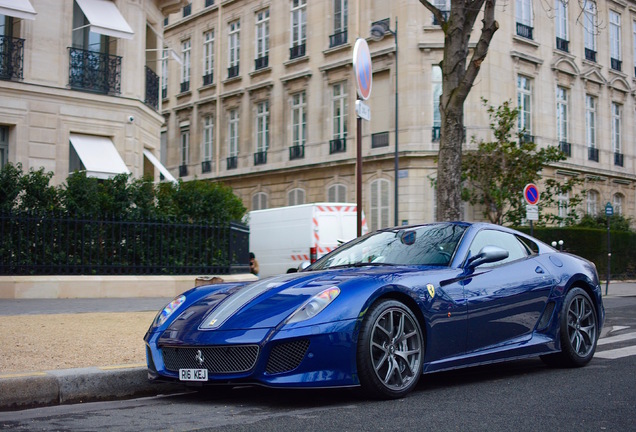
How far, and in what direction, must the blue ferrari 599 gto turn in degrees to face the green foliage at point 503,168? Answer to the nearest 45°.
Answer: approximately 135° to its right

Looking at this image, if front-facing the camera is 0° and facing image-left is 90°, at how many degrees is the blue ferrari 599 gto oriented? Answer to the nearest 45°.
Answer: approximately 45°

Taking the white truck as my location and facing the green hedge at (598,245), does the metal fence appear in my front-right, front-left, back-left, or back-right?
back-right

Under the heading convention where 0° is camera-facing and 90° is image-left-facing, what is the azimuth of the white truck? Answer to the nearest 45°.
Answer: approximately 135°

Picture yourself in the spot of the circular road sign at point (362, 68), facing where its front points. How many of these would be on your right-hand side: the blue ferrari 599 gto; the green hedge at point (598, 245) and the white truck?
1

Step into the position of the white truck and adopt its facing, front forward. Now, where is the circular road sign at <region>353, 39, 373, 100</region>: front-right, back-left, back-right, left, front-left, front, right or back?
back-left

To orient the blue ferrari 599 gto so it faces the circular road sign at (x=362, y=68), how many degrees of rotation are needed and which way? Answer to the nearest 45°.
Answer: approximately 135° to its right

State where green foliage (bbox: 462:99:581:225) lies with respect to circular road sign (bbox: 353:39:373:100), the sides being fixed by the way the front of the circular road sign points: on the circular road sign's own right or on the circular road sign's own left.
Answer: on the circular road sign's own left

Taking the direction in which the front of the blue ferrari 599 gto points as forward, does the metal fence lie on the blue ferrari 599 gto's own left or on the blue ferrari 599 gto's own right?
on the blue ferrari 599 gto's own right

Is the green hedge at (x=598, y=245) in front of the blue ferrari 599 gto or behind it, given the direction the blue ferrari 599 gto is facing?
behind
